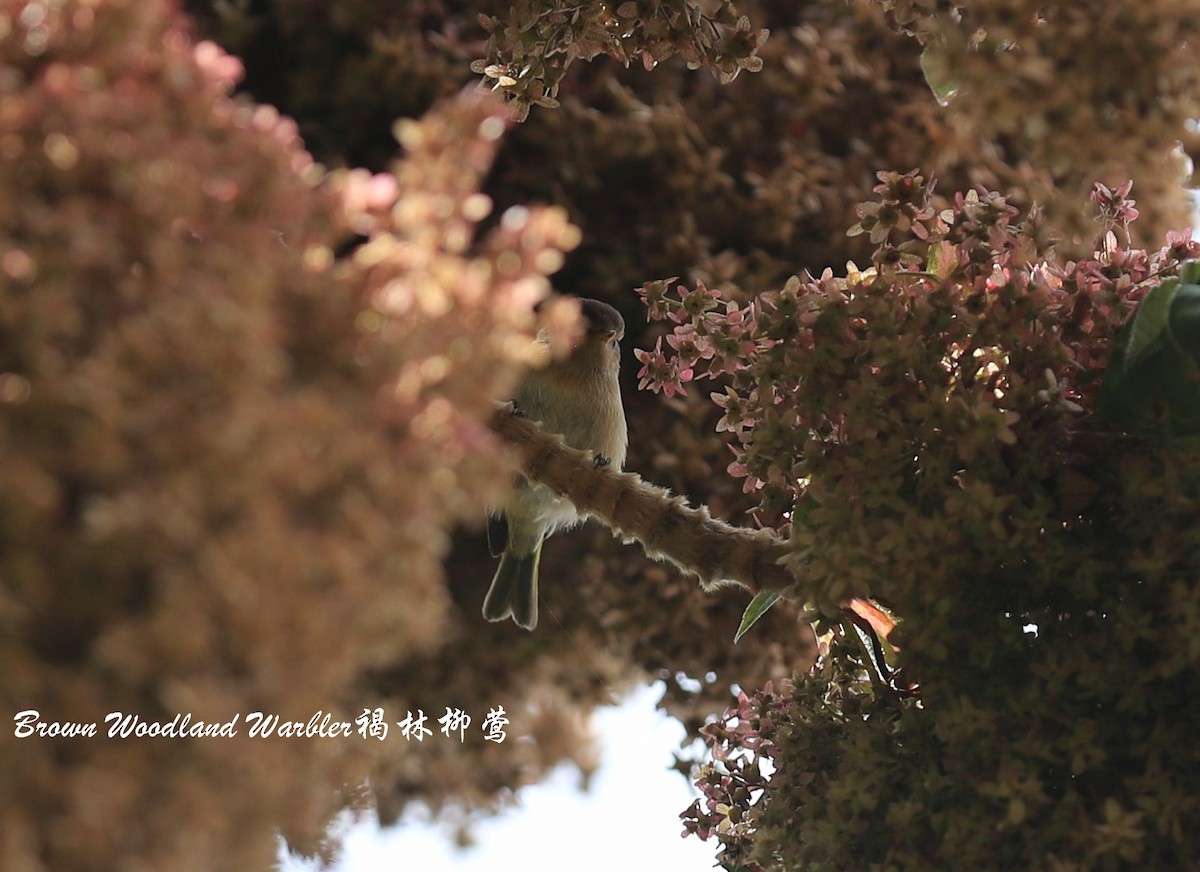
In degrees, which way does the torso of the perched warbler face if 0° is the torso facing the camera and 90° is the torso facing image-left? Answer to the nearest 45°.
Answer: approximately 315°

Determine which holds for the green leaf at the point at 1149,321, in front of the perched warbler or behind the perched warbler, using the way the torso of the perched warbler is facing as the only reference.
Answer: in front

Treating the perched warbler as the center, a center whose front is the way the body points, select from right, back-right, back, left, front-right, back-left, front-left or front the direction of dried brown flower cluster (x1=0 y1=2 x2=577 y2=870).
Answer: front-right
